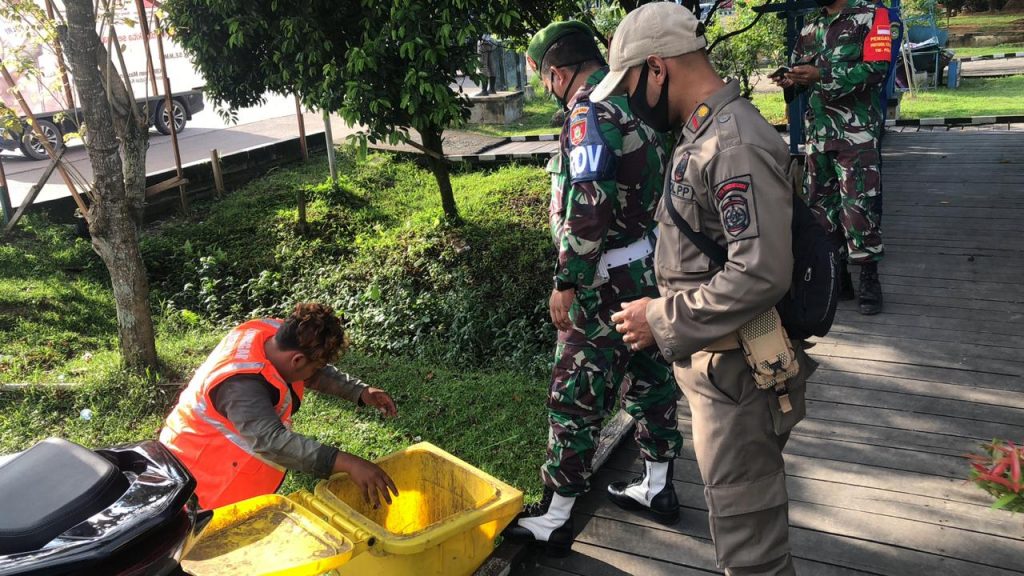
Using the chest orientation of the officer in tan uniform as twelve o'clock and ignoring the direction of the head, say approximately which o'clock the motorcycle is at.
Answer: The motorcycle is roughly at 11 o'clock from the officer in tan uniform.

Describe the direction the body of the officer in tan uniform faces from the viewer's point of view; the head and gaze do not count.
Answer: to the viewer's left

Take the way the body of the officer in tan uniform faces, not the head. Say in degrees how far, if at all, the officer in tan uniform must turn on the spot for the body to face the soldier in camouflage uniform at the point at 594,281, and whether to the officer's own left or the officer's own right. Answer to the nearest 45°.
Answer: approximately 45° to the officer's own right

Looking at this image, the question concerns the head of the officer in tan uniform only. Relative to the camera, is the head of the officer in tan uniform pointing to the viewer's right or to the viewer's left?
to the viewer's left

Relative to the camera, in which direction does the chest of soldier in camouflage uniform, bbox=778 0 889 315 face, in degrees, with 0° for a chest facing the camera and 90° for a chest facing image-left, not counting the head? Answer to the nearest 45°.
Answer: approximately 45°

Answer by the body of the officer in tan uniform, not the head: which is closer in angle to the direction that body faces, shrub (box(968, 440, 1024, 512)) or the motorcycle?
the motorcycle

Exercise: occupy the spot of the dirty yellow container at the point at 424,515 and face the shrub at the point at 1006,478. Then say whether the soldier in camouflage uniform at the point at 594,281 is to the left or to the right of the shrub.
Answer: left

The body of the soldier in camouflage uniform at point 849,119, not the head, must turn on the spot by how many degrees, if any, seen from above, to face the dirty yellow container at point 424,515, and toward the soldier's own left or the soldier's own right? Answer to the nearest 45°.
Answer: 0° — they already face it

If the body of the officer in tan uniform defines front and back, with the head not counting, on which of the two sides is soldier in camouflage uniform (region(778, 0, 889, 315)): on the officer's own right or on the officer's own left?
on the officer's own right
